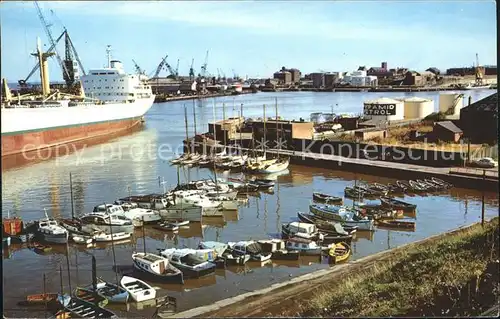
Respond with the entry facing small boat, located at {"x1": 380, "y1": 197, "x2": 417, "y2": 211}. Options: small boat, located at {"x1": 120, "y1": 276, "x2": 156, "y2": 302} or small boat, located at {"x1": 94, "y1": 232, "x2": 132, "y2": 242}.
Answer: small boat, located at {"x1": 94, "y1": 232, "x2": 132, "y2": 242}

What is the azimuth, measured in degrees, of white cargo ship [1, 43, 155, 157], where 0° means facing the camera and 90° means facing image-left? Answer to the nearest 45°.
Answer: approximately 45°

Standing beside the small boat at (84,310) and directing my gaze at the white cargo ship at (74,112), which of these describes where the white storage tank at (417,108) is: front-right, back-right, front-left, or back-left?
front-right

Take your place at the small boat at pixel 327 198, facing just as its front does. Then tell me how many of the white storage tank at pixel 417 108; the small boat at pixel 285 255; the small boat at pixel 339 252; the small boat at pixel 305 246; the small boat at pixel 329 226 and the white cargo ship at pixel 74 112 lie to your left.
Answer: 4

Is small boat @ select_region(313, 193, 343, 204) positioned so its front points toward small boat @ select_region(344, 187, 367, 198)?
no

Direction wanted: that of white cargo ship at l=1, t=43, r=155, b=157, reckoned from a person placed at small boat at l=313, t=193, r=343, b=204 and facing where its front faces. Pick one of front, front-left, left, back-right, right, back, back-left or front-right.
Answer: front-right

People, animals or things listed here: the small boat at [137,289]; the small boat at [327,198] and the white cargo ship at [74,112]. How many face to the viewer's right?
0

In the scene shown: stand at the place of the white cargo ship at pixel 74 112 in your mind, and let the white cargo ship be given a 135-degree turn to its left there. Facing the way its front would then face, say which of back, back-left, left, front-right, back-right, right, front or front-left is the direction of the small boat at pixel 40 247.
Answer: right

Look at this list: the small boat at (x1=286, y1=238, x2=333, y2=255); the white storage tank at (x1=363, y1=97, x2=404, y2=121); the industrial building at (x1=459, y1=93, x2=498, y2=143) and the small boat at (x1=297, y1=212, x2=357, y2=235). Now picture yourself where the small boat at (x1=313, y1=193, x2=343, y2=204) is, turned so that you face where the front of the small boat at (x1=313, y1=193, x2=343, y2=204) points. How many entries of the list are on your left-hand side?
2

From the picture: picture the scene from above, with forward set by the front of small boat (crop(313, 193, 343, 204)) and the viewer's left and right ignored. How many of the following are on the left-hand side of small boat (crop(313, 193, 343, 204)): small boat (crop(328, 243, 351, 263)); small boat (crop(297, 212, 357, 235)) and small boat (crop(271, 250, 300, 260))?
3

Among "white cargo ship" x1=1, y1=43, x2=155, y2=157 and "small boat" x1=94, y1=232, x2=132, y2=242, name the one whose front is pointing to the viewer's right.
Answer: the small boat

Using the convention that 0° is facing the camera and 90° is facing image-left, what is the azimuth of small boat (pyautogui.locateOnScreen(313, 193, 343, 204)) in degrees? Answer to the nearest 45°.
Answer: approximately 90°

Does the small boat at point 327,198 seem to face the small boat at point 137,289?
no

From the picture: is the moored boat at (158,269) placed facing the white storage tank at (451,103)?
no
